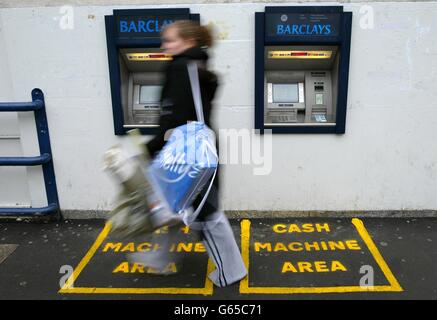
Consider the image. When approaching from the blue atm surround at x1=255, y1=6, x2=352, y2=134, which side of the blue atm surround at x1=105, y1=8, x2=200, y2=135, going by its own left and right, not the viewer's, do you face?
left

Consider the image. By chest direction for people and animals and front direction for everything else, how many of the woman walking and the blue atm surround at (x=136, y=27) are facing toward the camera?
1

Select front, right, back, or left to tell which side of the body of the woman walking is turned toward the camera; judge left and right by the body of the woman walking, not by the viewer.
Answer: left

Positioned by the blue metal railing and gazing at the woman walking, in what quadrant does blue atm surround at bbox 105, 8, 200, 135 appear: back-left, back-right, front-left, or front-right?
front-left

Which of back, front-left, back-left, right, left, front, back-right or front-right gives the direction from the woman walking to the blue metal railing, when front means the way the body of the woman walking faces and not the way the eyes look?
front-right

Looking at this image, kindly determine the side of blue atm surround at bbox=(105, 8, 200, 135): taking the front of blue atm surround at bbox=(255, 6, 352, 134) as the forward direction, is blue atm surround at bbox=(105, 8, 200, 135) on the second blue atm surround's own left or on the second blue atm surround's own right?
on the second blue atm surround's own right

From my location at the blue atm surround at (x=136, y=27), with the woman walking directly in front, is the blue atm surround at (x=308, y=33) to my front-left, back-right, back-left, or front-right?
front-left

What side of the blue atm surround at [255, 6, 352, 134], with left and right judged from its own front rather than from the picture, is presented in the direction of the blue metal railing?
right

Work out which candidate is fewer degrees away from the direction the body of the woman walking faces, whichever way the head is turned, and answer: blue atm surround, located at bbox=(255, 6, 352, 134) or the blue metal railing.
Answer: the blue metal railing

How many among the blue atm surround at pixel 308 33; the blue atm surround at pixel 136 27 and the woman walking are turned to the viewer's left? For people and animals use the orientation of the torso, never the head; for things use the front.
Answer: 1

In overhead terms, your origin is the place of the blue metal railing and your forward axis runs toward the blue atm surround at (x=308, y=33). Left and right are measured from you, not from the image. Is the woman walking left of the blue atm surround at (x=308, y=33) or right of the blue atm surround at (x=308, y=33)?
right

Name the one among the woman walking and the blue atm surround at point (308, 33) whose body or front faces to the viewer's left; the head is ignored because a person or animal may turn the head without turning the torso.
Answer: the woman walking

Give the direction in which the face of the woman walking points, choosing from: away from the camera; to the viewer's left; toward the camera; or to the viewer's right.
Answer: to the viewer's left

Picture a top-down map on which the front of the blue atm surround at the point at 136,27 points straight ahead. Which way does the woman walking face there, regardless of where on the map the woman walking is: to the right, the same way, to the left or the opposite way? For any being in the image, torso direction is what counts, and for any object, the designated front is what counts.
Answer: to the right

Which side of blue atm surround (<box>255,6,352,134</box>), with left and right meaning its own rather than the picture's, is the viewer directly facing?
front

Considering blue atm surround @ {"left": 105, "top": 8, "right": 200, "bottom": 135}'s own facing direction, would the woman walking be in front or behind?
in front

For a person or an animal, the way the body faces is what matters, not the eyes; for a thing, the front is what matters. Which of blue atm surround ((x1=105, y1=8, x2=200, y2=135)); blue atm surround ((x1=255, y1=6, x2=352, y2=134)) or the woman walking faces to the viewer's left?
the woman walking
